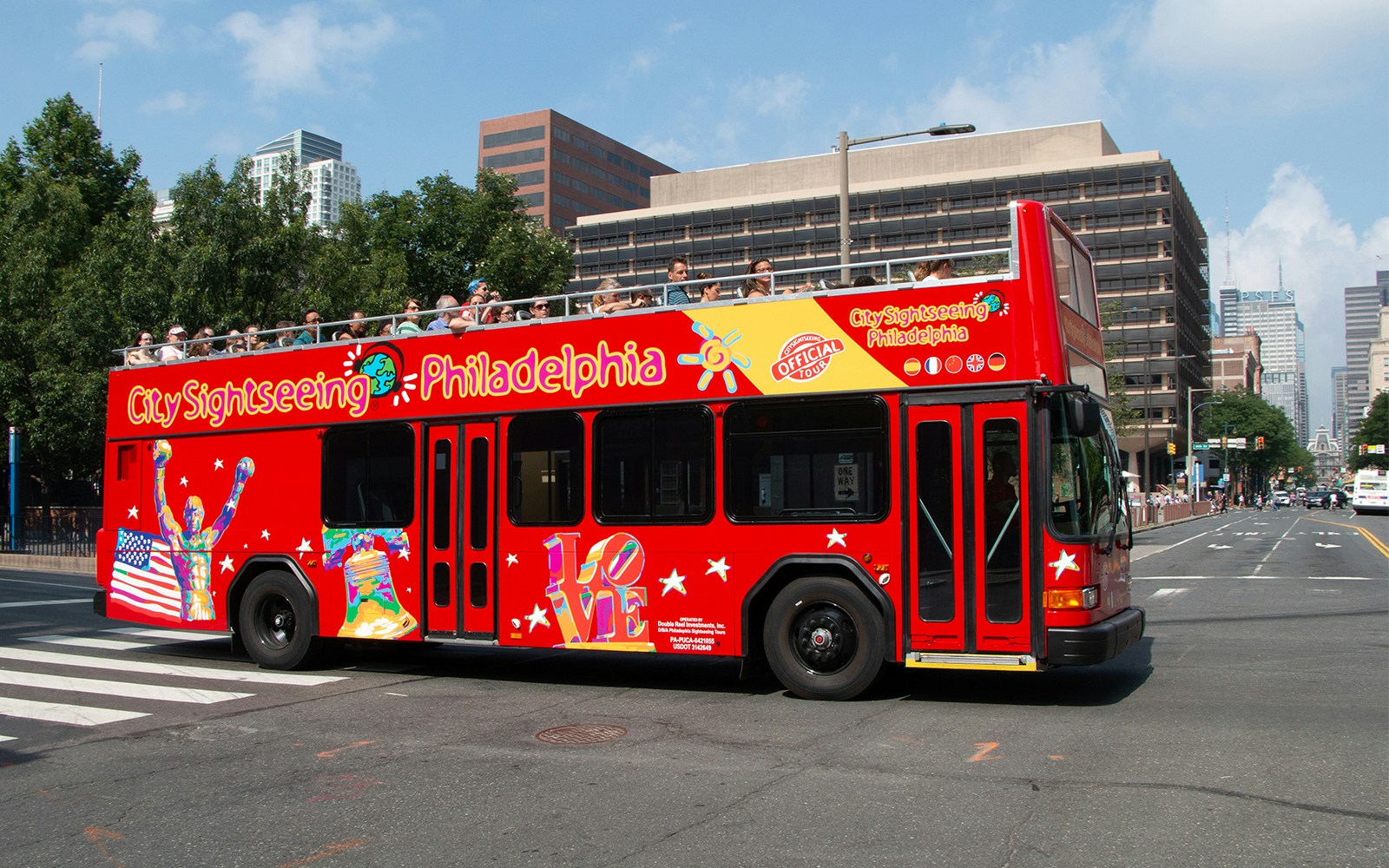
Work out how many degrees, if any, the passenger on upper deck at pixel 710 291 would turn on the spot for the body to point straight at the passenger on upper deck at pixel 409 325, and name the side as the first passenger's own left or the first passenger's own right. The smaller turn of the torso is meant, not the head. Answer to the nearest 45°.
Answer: approximately 135° to the first passenger's own left

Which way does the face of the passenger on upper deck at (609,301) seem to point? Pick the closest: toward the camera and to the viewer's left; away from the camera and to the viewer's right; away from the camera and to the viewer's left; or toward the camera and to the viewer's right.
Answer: toward the camera and to the viewer's right

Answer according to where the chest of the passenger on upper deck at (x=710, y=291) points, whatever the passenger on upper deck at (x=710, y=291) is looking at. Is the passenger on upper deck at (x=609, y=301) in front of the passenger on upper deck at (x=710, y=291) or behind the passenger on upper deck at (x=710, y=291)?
behind

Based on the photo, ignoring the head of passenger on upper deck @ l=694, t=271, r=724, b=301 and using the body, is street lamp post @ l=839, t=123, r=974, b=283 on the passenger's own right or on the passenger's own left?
on the passenger's own left

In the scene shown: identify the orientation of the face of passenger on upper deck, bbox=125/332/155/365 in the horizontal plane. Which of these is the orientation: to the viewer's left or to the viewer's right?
to the viewer's right

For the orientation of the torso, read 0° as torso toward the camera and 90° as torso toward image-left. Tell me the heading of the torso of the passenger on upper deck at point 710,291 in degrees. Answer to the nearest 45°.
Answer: approximately 270°

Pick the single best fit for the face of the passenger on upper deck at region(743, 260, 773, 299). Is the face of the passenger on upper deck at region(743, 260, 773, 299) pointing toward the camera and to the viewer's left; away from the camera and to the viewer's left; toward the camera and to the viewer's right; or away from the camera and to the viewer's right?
toward the camera and to the viewer's right
